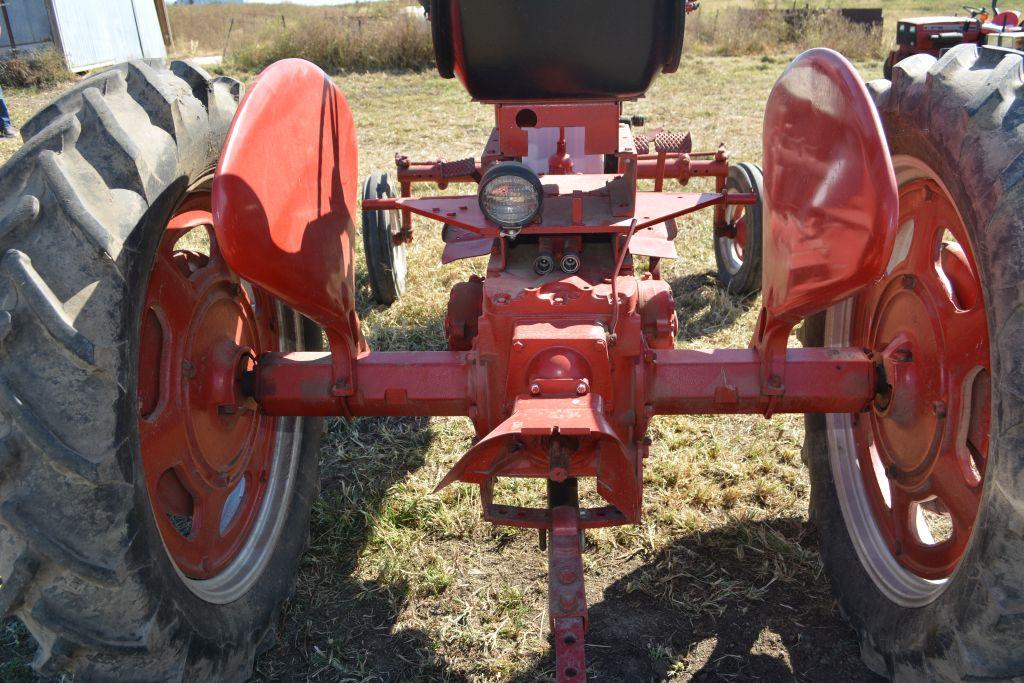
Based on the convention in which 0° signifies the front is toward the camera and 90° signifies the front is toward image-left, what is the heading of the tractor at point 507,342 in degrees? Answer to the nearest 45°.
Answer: approximately 180°

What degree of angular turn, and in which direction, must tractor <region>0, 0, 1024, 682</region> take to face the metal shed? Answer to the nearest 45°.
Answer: approximately 45° to its left

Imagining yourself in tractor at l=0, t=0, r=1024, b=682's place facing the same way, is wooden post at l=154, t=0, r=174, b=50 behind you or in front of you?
in front

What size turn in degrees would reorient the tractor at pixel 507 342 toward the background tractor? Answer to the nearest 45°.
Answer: approximately 45° to its right
